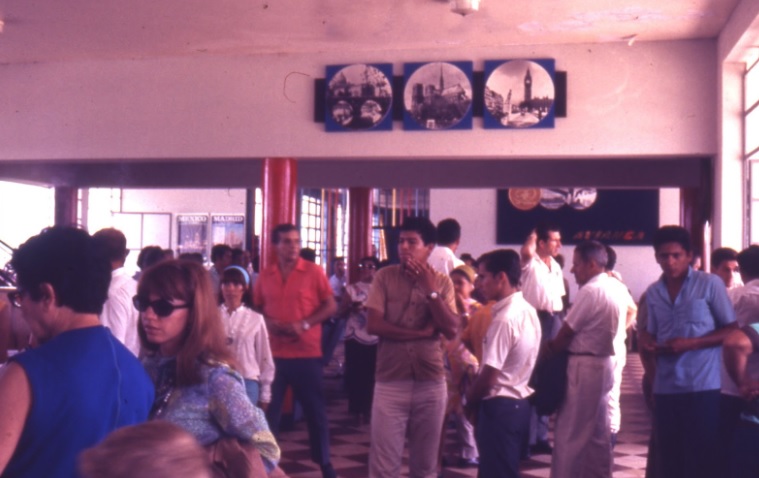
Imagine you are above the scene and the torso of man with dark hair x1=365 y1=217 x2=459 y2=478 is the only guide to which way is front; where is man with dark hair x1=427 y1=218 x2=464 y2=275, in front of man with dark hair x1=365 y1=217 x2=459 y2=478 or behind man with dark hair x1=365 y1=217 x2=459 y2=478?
behind

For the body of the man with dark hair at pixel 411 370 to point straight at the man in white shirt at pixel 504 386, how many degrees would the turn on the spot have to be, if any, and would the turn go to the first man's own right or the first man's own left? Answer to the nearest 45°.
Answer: approximately 45° to the first man's own left

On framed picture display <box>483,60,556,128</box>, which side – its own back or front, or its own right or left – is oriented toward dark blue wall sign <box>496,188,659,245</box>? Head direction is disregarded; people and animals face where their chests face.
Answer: back

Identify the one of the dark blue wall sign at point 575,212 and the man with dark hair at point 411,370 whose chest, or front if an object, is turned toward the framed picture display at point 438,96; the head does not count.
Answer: the dark blue wall sign

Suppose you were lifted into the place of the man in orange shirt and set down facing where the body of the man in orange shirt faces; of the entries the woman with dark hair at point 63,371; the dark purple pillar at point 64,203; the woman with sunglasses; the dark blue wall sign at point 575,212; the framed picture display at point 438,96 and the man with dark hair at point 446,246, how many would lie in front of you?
2

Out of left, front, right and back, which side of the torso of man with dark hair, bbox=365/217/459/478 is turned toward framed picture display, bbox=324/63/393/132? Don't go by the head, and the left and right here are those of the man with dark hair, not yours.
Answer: back

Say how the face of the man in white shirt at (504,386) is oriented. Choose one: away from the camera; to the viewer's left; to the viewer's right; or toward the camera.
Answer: to the viewer's left

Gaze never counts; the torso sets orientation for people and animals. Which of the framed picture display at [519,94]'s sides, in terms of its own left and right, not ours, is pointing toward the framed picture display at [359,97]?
right

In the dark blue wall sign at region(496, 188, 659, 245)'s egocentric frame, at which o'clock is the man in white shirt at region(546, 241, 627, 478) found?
The man in white shirt is roughly at 12 o'clock from the dark blue wall sign.

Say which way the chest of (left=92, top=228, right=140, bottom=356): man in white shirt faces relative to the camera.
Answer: away from the camera

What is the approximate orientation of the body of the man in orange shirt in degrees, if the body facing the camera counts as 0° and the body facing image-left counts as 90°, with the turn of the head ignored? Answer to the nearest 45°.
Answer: approximately 0°

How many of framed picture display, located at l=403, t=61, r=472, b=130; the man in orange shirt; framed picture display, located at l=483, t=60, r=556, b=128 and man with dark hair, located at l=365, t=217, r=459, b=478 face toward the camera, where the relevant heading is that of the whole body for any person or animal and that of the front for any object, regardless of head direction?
4

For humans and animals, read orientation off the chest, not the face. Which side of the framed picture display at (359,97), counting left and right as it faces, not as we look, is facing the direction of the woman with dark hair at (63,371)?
front

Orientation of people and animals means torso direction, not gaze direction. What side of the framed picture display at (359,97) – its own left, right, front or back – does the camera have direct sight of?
front
